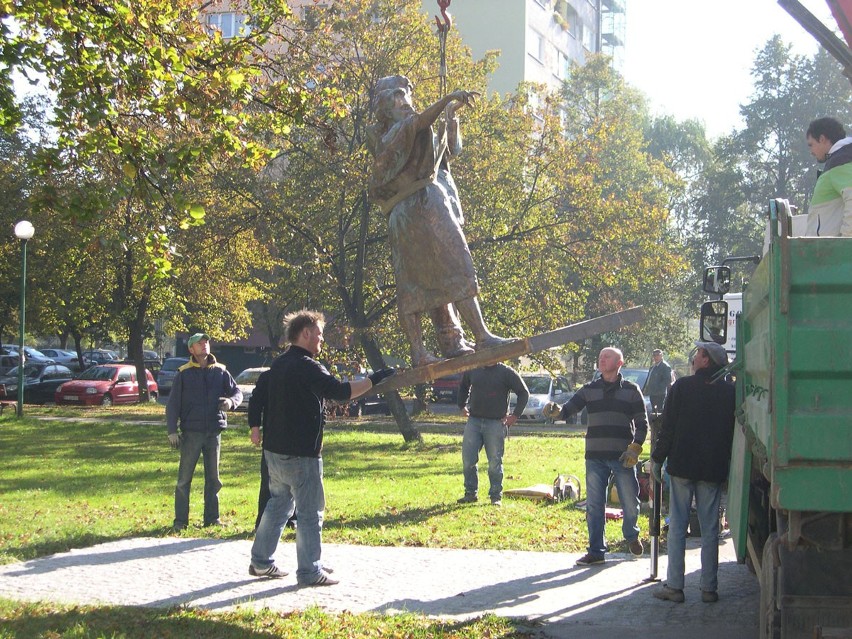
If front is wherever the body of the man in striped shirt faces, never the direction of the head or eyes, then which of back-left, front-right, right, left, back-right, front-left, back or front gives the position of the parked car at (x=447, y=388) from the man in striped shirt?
back-right

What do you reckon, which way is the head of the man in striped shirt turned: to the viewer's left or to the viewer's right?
to the viewer's left

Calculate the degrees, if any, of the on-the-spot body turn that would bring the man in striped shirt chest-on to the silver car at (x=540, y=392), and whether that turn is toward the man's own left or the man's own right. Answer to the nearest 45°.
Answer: approximately 135° to the man's own right

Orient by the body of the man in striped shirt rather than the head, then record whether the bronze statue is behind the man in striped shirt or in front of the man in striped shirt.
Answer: in front

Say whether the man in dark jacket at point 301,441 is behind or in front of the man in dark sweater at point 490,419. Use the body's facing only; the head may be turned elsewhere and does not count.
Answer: in front

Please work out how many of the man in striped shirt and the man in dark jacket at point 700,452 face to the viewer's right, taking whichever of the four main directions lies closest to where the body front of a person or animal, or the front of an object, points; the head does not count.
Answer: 0

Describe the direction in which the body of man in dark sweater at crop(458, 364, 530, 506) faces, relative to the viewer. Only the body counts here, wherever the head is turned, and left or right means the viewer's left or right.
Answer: facing the viewer and to the left of the viewer

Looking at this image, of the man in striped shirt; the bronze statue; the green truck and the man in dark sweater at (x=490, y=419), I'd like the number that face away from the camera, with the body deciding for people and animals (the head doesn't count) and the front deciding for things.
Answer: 1
